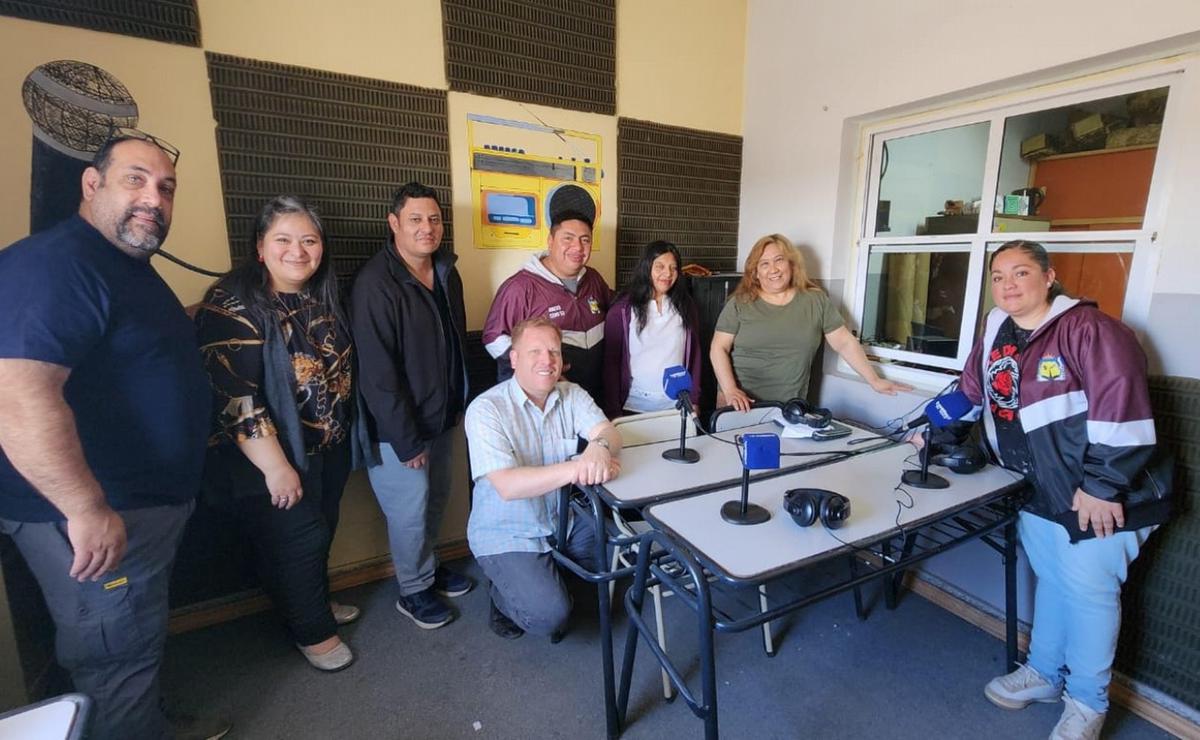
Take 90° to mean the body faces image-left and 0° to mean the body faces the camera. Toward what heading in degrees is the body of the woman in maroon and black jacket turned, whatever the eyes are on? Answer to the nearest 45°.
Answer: approximately 45°

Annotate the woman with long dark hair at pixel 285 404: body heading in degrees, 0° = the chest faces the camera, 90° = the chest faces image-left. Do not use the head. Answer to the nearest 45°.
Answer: approximately 315°

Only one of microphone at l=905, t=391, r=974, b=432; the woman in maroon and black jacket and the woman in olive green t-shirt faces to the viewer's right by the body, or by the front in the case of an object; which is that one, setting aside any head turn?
the microphone
